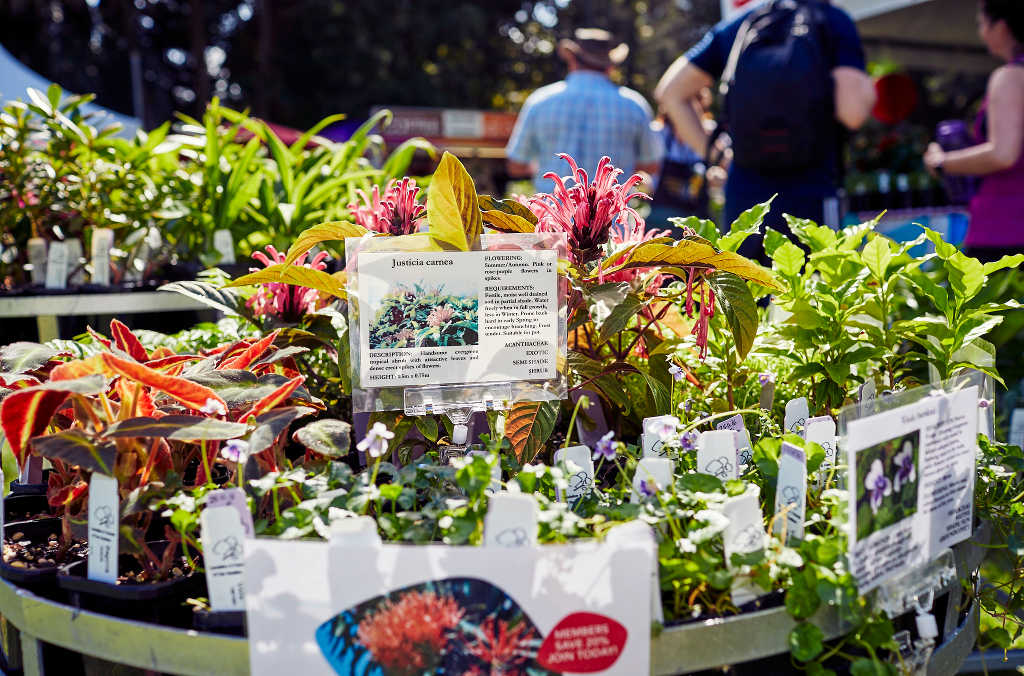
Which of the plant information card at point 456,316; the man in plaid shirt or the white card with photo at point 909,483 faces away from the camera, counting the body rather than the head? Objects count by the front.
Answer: the man in plaid shirt

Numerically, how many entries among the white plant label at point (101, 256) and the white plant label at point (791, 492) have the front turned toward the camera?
2

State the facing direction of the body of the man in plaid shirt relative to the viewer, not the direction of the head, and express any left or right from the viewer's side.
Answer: facing away from the viewer

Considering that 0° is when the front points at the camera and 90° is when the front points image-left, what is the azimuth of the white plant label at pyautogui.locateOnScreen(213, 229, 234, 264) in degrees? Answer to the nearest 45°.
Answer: approximately 0°

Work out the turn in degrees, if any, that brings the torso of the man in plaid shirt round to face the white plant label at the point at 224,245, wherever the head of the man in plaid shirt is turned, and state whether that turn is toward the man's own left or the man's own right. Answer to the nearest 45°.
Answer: approximately 135° to the man's own left

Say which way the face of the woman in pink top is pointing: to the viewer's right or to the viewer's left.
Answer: to the viewer's left

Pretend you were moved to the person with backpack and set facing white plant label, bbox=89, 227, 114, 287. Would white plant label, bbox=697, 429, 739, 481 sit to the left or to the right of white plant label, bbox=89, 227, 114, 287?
left

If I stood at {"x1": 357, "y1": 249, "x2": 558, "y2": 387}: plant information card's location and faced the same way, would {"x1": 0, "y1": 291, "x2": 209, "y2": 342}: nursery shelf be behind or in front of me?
behind

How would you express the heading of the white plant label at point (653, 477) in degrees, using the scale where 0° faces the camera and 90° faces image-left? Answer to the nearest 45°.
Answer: approximately 0°

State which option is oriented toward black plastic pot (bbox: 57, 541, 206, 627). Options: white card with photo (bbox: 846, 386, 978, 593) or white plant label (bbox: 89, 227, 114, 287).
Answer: the white plant label
